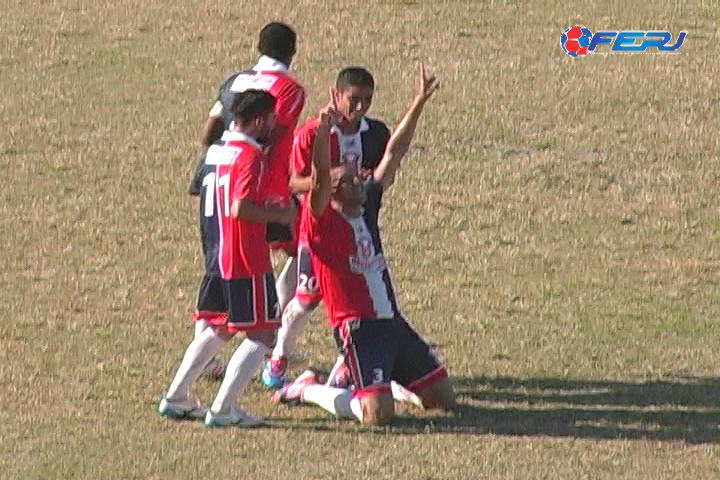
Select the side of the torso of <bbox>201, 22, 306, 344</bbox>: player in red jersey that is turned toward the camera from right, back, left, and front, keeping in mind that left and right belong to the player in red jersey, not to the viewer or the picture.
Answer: back

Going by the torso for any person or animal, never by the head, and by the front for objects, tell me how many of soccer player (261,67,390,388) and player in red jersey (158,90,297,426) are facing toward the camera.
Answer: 1

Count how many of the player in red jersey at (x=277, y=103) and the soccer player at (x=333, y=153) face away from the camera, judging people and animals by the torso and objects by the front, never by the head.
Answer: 1

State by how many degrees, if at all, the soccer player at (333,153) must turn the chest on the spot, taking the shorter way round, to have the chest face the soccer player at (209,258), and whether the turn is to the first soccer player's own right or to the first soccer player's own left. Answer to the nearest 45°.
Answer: approximately 90° to the first soccer player's own right
